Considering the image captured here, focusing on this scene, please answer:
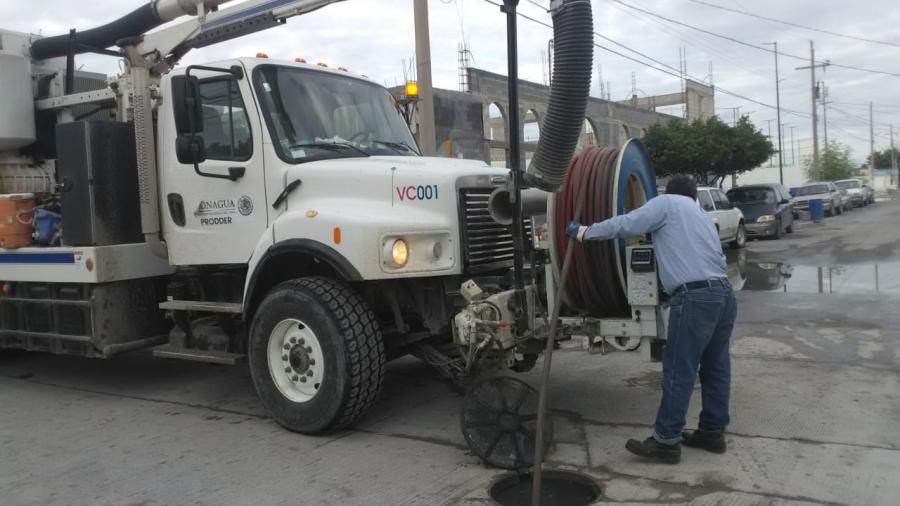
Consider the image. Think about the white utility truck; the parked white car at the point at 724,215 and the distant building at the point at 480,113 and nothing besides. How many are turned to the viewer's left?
0

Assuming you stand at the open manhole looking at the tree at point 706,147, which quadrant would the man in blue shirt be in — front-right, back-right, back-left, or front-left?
front-right

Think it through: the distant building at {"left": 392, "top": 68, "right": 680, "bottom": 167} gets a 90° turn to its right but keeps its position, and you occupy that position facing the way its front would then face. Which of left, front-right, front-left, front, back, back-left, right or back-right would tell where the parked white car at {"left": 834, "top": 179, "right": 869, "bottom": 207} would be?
back

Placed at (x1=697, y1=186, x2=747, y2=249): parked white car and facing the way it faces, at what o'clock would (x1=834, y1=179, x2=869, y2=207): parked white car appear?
(x1=834, y1=179, x2=869, y2=207): parked white car is roughly at 8 o'clock from (x1=697, y1=186, x2=747, y2=249): parked white car.

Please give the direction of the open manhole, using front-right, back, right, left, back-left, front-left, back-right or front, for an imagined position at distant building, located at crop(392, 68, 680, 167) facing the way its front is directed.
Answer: front-right

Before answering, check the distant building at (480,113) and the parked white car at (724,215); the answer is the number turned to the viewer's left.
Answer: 0

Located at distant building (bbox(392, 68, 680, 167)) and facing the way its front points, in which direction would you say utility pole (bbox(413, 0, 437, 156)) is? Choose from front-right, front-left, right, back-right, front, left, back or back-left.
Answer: front-right

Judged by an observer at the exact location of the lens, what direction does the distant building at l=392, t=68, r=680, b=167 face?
facing the viewer and to the right of the viewer

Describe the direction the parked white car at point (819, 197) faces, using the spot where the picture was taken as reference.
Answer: facing the viewer and to the left of the viewer

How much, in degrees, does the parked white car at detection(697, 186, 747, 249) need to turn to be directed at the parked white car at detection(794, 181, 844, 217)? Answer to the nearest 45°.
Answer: approximately 135° to its left

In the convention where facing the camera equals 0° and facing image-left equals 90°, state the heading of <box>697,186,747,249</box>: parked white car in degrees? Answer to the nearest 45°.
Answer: approximately 315°

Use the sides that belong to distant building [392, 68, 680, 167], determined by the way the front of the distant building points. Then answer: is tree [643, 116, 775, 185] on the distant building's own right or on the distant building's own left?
on the distant building's own left

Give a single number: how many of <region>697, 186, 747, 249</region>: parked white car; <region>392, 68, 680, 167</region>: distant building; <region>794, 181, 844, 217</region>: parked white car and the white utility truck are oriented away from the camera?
0

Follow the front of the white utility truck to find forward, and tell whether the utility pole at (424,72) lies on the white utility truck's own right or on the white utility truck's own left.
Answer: on the white utility truck's own left

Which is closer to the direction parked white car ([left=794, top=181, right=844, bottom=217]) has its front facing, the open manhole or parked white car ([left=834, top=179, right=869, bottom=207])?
the open manhole

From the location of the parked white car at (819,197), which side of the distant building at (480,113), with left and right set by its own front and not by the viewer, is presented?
left
